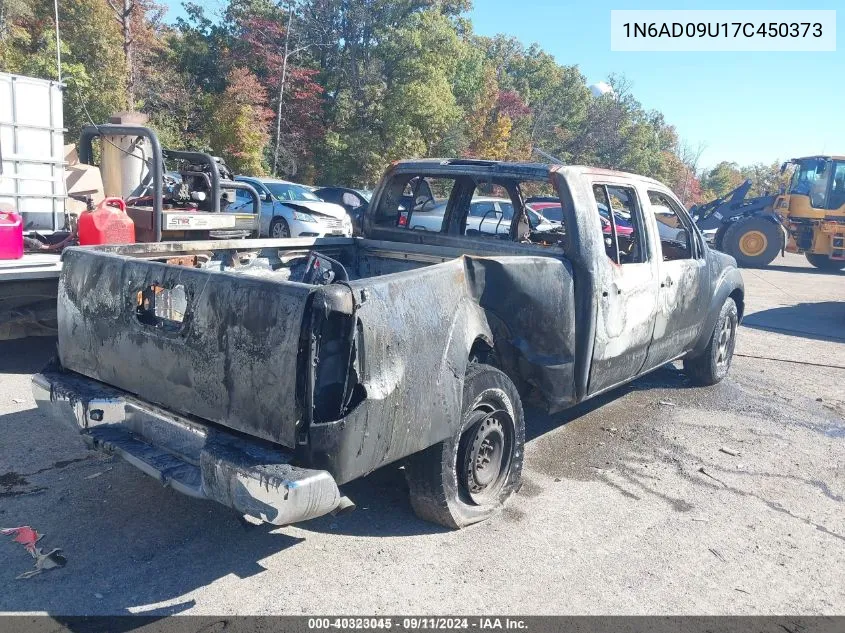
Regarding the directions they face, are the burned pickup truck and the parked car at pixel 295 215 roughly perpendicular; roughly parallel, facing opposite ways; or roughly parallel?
roughly perpendicular

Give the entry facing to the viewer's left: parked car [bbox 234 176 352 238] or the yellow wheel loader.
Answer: the yellow wheel loader

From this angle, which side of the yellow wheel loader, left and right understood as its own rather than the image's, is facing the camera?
left

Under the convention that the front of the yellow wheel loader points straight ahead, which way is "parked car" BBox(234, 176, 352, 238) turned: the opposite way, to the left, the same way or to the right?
the opposite way

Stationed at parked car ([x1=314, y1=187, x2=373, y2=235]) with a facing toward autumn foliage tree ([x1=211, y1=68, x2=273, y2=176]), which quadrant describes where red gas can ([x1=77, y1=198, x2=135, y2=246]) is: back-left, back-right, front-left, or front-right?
back-left

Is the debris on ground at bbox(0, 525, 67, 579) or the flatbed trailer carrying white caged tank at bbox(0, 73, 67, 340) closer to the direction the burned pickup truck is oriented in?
the flatbed trailer carrying white caged tank

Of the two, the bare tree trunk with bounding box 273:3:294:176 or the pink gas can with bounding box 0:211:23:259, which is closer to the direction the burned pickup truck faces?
the bare tree trunk

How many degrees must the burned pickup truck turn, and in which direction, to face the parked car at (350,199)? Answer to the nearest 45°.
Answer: approximately 45° to its left

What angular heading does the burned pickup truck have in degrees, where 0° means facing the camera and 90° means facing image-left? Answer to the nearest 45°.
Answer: approximately 225°
